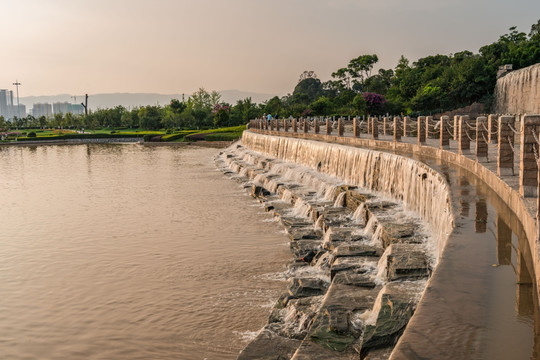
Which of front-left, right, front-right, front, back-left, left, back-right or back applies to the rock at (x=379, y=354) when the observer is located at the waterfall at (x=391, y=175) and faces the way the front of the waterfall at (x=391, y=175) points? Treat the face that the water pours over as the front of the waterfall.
front-left

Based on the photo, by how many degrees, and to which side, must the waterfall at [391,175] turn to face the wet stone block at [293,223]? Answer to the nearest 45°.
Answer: approximately 45° to its right

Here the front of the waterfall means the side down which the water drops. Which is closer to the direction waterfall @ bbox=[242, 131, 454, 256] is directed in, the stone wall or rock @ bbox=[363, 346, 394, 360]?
the rock

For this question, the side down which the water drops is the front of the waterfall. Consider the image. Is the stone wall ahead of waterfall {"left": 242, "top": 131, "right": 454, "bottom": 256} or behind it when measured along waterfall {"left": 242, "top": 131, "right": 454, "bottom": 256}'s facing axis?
behind

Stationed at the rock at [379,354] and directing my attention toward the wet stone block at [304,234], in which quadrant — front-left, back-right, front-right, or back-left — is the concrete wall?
front-right

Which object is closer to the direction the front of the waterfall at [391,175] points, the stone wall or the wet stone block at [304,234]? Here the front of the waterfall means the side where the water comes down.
the wet stone block

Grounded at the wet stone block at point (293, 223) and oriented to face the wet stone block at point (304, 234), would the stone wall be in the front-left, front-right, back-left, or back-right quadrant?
back-left

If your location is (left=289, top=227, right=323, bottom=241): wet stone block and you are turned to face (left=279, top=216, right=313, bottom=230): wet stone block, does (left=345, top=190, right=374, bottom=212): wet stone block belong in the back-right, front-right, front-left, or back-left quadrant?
front-right

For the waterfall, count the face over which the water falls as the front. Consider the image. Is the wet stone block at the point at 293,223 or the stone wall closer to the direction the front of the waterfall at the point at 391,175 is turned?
the wet stone block

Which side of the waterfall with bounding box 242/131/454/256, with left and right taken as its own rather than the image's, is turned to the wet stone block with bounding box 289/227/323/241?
front

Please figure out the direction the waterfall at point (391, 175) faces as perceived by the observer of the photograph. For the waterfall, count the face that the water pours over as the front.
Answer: facing the viewer and to the left of the viewer
